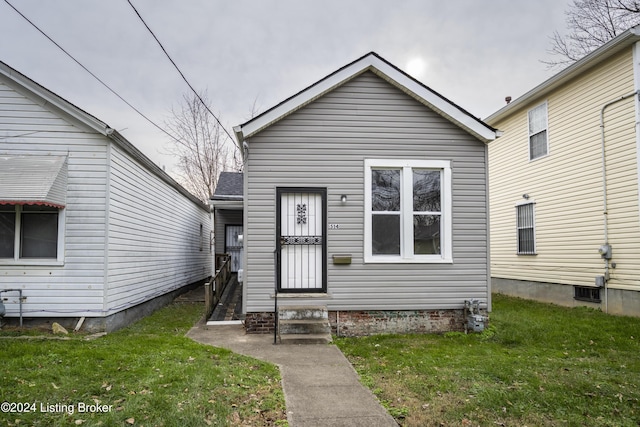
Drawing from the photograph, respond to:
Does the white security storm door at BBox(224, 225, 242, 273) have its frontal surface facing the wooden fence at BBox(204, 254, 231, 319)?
yes

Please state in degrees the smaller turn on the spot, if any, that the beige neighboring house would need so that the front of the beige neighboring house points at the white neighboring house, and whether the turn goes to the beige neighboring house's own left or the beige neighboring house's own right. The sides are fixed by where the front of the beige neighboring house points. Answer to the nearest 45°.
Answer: approximately 90° to the beige neighboring house's own right

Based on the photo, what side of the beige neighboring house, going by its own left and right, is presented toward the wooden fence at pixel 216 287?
right

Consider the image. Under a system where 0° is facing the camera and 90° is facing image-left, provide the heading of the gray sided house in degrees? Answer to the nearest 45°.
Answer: approximately 0°

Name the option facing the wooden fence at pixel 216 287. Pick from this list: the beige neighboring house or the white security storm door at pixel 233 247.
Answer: the white security storm door

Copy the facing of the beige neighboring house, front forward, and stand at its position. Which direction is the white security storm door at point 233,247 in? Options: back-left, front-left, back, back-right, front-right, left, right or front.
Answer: back-right

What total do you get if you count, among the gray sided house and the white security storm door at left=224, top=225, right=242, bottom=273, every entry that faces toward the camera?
2

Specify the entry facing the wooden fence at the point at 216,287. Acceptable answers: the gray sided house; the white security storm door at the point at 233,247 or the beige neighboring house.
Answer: the white security storm door
